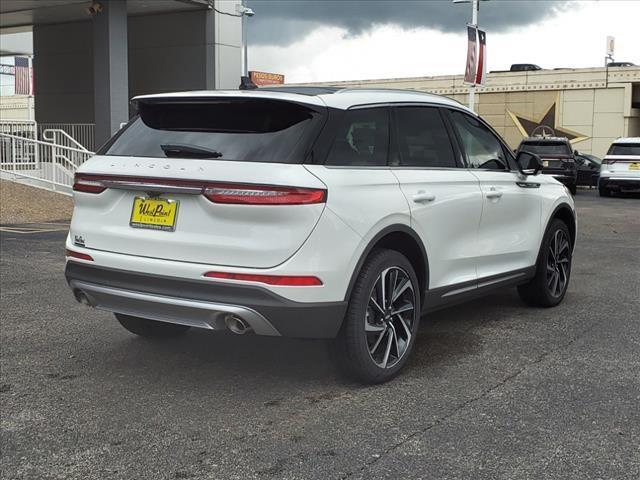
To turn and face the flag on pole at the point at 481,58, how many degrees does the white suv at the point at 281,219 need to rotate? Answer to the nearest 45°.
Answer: approximately 45° to its left

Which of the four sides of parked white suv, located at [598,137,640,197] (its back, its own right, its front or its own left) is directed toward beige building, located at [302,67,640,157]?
front

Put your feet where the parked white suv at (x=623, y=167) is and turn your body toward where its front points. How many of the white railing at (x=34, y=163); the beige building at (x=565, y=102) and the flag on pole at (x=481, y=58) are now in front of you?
1

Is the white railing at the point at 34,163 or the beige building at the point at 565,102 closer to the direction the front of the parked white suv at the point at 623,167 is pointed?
the beige building

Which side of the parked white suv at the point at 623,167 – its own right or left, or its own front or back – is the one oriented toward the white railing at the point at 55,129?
left

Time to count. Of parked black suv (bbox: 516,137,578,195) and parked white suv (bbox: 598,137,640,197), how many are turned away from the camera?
2

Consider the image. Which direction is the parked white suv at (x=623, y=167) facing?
away from the camera

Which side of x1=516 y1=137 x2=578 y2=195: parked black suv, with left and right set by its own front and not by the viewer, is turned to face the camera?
back

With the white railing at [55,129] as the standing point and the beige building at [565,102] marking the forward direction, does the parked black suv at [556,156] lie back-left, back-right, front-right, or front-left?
front-right

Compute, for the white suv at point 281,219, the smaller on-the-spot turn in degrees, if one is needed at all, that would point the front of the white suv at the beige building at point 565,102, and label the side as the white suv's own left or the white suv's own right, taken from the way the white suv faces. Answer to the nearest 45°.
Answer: approximately 45° to the white suv's own left

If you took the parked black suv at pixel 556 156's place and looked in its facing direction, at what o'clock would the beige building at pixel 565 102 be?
The beige building is roughly at 12 o'clock from the parked black suv.

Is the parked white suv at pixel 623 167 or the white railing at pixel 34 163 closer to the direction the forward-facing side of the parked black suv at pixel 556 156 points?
the parked white suv

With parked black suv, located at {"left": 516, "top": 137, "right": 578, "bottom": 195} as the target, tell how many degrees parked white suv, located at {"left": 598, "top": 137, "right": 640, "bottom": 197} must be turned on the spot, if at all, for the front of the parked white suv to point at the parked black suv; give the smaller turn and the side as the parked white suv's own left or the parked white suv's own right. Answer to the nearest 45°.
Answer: approximately 135° to the parked white suv's own left

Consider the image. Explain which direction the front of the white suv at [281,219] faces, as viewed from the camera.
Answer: facing away from the viewer and to the right of the viewer

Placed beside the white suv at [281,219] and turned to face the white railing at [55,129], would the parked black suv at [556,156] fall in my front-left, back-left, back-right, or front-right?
front-right
